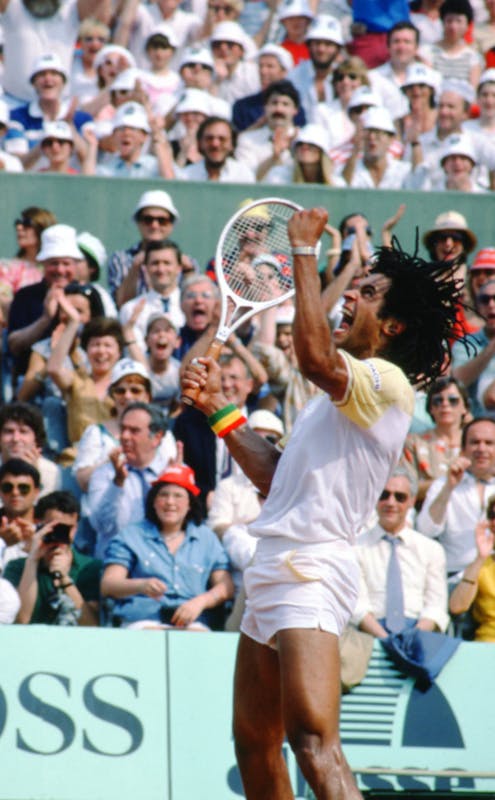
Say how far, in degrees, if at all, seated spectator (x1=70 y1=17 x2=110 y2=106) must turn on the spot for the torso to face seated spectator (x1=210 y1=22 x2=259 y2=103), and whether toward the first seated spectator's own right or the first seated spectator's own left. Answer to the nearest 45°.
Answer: approximately 90° to the first seated spectator's own left

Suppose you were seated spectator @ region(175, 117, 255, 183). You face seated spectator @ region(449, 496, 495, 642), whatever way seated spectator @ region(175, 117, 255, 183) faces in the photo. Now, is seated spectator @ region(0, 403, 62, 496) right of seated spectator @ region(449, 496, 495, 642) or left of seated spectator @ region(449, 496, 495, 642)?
right

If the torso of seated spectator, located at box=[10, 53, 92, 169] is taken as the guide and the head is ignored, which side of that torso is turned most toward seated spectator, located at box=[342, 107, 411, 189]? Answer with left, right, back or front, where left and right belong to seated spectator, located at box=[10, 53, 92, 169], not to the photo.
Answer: left

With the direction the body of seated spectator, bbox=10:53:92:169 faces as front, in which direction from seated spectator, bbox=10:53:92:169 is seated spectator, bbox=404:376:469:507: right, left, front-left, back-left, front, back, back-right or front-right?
front-left

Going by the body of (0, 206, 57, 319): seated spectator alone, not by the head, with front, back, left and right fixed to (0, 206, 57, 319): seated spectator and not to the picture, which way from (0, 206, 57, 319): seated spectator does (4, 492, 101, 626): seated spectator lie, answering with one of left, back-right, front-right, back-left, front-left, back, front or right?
front-left

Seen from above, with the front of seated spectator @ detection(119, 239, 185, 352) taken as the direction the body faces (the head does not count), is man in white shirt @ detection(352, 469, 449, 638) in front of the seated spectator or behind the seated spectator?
in front

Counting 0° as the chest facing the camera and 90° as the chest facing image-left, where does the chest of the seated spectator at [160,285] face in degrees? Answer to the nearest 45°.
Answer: approximately 0°

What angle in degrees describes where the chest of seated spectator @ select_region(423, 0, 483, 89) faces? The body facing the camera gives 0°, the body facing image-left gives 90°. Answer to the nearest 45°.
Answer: approximately 0°

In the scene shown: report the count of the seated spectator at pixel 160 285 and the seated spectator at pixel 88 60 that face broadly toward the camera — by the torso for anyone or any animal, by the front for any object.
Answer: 2

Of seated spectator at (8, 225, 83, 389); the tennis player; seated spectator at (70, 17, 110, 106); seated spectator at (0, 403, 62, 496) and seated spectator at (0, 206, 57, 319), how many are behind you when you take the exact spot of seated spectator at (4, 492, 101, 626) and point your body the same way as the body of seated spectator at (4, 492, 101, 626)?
4

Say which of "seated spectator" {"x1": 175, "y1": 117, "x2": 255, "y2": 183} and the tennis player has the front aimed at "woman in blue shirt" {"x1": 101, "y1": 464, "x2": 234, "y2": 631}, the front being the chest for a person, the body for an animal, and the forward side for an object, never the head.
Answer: the seated spectator
